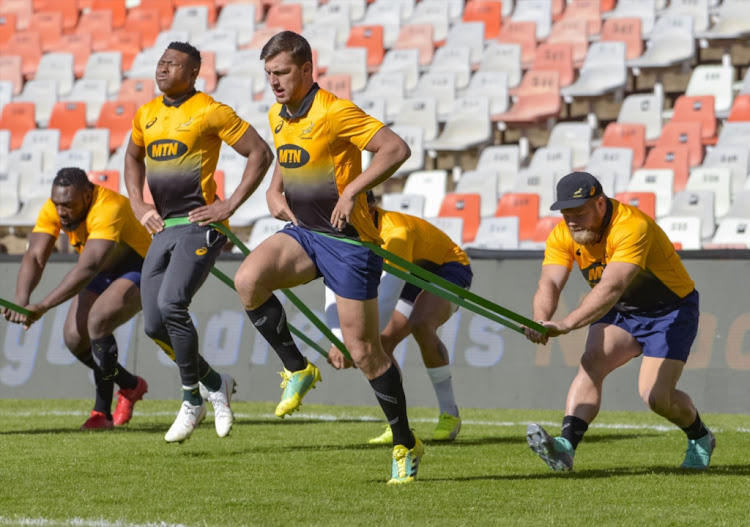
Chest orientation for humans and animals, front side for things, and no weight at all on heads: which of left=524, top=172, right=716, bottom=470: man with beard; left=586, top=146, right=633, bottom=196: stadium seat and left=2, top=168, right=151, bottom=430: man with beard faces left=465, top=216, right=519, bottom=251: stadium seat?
left=586, top=146, right=633, bottom=196: stadium seat

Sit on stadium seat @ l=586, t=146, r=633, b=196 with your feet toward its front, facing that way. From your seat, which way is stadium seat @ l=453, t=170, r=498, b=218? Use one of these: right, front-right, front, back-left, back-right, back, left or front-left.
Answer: front-right

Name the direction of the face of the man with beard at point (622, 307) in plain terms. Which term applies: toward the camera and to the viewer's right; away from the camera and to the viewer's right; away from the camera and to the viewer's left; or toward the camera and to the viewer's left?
toward the camera and to the viewer's left

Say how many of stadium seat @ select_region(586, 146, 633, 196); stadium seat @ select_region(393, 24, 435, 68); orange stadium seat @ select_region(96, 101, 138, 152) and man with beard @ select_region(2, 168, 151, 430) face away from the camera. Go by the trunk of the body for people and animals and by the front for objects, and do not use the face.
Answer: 0

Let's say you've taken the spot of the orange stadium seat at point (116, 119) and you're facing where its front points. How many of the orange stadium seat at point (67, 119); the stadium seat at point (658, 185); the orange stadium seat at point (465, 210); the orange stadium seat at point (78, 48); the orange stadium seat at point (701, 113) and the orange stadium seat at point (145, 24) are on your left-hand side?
3

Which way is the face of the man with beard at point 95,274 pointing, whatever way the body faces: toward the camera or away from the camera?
toward the camera

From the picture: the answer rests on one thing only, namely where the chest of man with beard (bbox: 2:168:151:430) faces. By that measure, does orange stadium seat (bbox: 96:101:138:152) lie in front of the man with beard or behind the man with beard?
behind

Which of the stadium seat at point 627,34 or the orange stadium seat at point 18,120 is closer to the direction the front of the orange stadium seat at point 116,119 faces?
the orange stadium seat

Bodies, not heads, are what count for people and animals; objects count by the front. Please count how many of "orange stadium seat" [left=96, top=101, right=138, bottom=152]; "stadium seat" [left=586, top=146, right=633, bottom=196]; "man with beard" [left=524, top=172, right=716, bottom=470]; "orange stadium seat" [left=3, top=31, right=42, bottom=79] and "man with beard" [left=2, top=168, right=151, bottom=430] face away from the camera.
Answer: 0

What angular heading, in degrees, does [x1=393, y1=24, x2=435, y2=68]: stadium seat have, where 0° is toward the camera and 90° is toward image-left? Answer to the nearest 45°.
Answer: approximately 45°

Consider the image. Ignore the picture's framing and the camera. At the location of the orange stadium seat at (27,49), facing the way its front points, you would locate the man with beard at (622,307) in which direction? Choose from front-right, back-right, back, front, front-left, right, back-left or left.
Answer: front-left

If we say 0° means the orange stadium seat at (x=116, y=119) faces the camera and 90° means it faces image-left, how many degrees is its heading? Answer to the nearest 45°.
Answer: approximately 45°

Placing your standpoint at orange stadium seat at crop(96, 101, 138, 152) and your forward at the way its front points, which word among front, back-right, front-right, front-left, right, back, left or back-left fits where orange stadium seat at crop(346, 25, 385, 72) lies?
back-left

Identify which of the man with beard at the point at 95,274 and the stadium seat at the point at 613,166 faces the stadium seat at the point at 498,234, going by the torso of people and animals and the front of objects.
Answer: the stadium seat at the point at 613,166

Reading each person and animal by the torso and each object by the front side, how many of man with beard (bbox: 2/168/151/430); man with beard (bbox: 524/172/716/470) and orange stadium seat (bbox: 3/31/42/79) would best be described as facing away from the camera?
0

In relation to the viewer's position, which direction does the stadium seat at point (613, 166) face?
facing the viewer and to the left of the viewer
